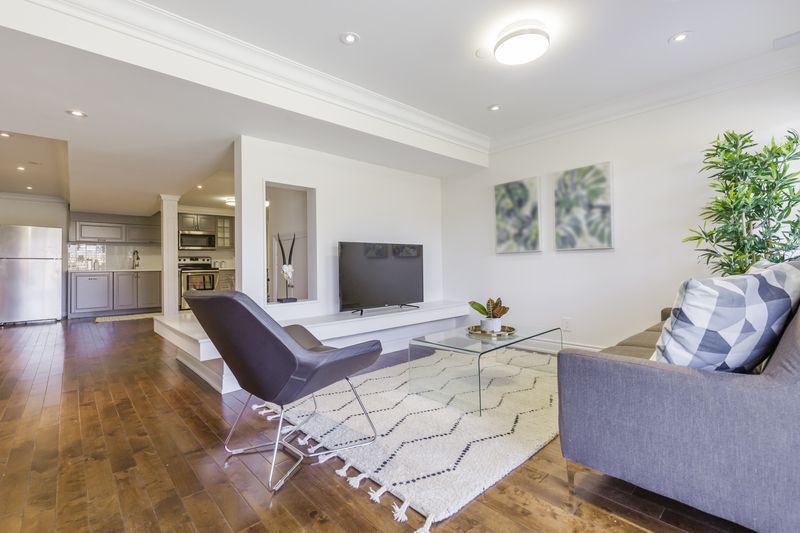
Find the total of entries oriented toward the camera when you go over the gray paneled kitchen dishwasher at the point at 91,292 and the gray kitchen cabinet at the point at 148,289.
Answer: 2

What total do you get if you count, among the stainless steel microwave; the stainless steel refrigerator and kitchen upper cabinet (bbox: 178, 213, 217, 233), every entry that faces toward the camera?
3

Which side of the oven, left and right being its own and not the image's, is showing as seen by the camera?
front

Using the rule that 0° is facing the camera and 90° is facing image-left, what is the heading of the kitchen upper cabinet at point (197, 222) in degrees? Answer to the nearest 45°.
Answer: approximately 0°

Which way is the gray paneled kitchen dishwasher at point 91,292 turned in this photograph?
toward the camera

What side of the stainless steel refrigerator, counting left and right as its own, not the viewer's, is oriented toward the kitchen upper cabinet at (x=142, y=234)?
left

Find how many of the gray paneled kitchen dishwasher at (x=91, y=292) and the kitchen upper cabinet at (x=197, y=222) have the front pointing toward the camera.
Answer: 2

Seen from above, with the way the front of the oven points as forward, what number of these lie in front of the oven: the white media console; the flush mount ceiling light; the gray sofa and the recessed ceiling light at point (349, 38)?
4

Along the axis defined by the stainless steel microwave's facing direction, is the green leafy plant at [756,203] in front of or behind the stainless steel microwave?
in front

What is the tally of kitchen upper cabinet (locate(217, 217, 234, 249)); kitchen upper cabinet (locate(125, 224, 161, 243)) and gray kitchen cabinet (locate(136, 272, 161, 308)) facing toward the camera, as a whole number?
3
